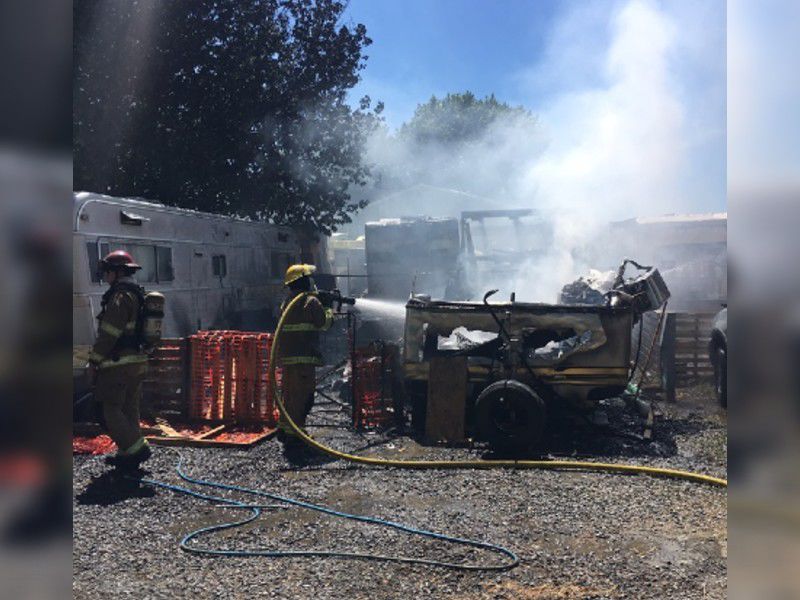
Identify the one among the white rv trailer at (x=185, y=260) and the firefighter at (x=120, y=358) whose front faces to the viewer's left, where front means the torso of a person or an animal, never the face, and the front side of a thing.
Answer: the firefighter

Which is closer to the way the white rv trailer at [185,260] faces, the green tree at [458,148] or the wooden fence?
the green tree

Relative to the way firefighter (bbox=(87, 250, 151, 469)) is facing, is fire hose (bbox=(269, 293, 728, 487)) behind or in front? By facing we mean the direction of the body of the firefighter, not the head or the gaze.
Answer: behind

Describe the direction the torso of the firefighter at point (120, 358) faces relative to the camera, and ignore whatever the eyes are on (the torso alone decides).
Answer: to the viewer's left

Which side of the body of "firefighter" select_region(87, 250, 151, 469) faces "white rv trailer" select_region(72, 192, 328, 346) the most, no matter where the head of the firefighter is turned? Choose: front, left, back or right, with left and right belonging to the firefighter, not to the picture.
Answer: right

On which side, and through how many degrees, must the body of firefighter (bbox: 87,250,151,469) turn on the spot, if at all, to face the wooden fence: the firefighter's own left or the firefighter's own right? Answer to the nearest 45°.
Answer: approximately 180°

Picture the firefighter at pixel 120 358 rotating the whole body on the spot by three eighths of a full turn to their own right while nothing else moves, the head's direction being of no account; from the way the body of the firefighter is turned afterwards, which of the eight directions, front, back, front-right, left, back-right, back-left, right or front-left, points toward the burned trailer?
front-right

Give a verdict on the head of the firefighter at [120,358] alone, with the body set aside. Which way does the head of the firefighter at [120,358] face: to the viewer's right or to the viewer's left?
to the viewer's left

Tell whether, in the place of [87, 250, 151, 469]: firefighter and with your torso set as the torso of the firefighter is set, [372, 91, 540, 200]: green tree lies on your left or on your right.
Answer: on your right
